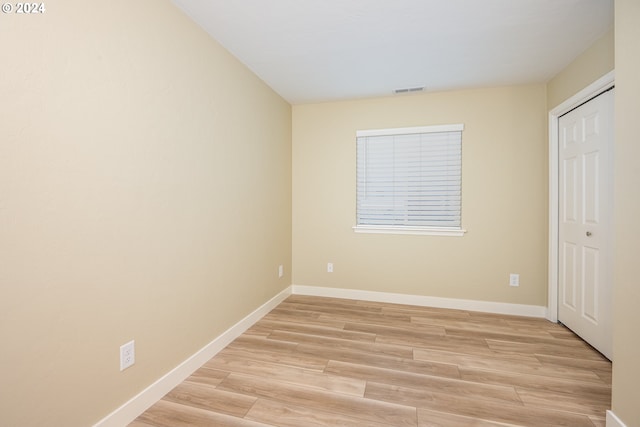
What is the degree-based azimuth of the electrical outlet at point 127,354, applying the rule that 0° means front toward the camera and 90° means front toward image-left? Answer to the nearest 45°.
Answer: approximately 315°

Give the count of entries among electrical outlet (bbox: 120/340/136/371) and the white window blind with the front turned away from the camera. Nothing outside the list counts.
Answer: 0

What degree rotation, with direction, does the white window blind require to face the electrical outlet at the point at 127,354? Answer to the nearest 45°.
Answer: approximately 45° to its right

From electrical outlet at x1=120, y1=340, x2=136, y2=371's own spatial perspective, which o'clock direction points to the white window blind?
The white window blind is roughly at 10 o'clock from the electrical outlet.

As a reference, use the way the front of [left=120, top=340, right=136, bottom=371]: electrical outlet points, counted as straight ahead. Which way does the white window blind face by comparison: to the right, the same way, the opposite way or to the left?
to the right

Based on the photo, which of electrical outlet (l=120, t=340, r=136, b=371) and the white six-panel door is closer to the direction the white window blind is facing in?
the electrical outlet

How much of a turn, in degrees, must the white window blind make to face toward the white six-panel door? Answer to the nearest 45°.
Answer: approximately 45° to its left

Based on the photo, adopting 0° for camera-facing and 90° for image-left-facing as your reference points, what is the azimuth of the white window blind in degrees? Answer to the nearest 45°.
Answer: approximately 0°

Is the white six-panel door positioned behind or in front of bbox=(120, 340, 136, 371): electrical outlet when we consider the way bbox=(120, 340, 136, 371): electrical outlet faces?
in front
